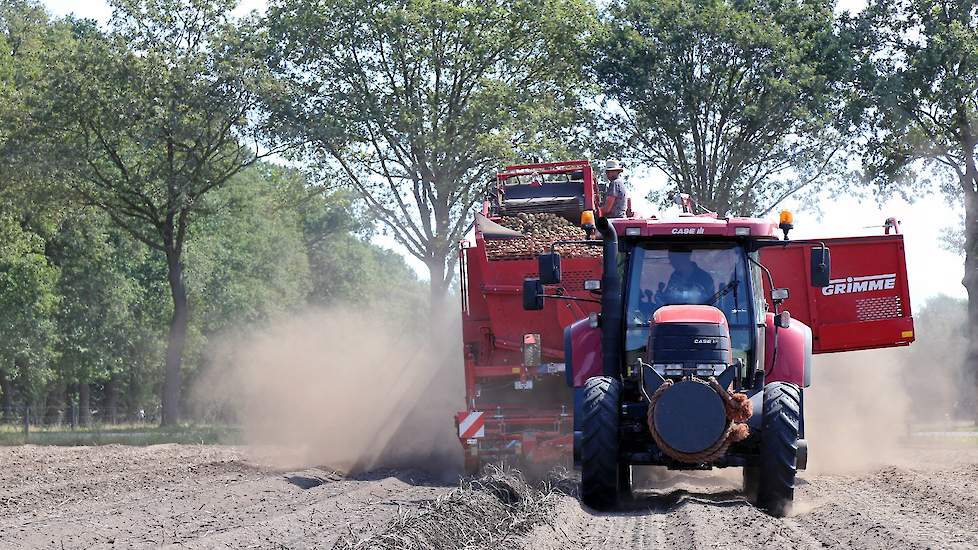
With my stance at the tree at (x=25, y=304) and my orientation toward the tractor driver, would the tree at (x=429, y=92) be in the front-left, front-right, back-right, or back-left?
front-left

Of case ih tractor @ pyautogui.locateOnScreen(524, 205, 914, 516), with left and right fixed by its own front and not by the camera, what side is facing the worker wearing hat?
back

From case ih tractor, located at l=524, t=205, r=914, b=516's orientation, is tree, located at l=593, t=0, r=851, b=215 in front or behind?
behind

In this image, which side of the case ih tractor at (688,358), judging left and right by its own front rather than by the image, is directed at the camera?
front

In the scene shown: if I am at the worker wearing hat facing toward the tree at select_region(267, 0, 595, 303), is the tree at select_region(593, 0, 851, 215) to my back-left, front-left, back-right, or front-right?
front-right

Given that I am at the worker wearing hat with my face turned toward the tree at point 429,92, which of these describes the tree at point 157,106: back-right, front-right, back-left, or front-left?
front-left

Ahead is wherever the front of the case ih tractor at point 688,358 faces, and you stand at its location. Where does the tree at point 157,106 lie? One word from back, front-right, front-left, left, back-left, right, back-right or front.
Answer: back-right

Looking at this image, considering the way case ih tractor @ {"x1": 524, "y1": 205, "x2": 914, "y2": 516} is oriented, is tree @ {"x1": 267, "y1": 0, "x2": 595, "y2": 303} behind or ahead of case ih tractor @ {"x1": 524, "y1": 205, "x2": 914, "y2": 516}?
behind

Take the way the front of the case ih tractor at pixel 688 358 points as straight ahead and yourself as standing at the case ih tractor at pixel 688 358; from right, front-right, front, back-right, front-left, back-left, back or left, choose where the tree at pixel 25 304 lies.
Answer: back-right
